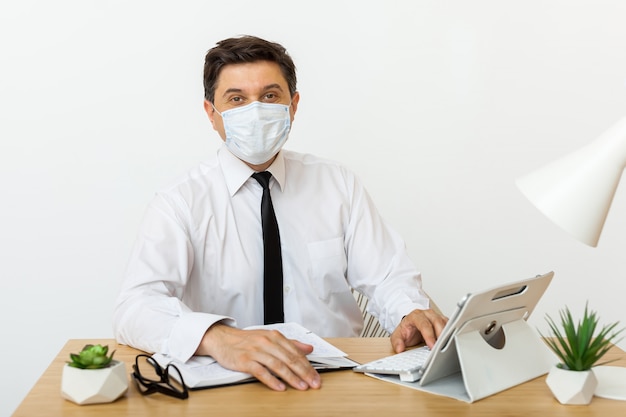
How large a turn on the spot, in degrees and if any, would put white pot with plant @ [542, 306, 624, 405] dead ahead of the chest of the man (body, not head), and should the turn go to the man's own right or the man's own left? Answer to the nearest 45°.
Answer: approximately 45° to the man's own left

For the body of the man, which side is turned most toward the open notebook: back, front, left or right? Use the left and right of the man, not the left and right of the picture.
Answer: front

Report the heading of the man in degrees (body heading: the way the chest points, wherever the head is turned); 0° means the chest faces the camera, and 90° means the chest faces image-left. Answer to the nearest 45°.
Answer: approximately 0°

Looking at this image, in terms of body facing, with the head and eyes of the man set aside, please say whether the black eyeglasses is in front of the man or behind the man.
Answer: in front
